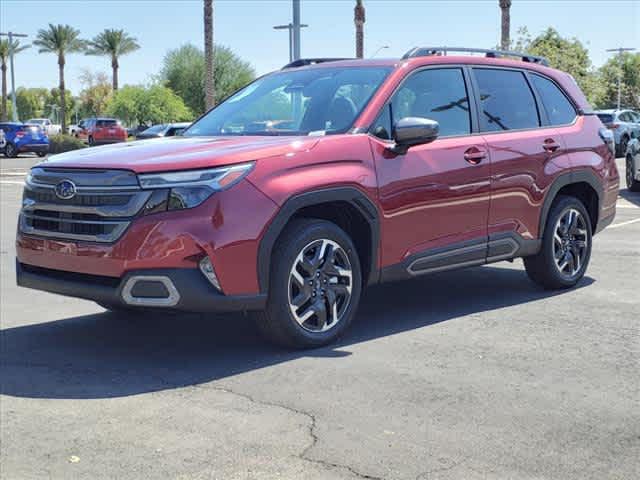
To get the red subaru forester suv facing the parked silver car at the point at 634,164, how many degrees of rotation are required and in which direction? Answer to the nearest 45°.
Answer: approximately 180°

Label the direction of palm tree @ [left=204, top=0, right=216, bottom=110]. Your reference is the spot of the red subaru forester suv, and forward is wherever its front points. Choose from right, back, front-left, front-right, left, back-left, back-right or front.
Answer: back-right

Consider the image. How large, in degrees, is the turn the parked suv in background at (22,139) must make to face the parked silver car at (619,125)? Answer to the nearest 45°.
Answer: approximately 180°

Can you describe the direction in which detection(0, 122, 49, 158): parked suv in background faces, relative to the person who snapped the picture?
facing away from the viewer and to the left of the viewer

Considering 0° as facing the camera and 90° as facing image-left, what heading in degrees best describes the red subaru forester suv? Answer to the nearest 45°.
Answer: approximately 45°

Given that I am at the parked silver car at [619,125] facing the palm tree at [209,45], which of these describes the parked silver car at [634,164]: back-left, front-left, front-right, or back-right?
back-left

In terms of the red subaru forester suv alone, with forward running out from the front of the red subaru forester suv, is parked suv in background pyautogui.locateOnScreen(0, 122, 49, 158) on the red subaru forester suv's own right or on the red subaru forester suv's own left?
on the red subaru forester suv's own right
